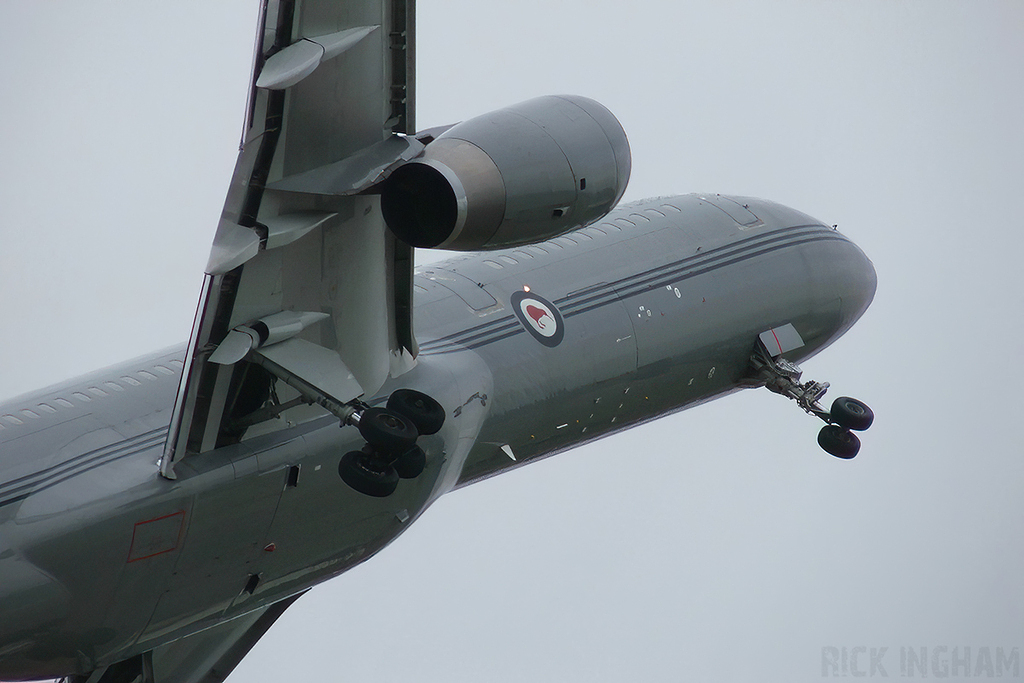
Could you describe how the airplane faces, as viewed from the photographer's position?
facing away from the viewer and to the right of the viewer
